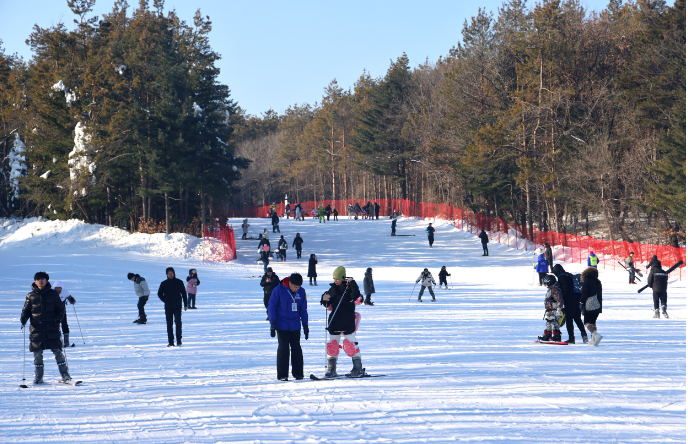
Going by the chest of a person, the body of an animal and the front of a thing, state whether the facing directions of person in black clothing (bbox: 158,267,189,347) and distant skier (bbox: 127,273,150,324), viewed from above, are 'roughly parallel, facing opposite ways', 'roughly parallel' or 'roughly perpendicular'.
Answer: roughly perpendicular

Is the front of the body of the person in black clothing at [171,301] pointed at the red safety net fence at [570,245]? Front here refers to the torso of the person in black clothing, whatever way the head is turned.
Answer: no

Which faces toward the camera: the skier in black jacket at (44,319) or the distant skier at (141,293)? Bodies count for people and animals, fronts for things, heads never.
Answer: the skier in black jacket

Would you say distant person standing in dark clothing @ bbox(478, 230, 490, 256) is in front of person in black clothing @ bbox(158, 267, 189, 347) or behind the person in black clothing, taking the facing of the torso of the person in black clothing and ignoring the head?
behind

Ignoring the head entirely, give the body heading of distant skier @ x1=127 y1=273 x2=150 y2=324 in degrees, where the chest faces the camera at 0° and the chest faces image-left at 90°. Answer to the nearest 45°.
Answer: approximately 90°

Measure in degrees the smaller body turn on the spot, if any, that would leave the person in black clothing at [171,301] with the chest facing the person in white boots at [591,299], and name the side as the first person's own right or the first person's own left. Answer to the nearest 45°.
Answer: approximately 90° to the first person's own left

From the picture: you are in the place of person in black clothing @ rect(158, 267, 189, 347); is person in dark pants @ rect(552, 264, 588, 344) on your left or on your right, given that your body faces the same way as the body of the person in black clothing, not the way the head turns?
on your left

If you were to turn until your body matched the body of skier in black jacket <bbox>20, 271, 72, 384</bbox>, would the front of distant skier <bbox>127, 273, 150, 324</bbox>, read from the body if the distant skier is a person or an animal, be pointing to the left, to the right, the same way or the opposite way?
to the right

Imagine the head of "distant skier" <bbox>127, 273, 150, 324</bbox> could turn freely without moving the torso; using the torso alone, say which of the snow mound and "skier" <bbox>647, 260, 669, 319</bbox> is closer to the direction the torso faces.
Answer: the snow mound

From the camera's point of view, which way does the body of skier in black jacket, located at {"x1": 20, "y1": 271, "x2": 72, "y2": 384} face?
toward the camera

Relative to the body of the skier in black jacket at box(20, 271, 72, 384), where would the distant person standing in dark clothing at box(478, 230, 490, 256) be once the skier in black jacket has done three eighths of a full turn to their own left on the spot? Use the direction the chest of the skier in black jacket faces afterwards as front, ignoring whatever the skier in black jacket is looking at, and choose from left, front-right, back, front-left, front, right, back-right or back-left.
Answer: front

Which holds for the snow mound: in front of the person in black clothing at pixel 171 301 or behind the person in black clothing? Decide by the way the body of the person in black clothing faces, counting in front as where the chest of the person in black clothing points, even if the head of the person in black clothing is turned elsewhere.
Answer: behind

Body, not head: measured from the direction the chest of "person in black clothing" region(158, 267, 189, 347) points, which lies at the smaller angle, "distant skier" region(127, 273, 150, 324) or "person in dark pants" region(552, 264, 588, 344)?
the person in dark pants
